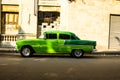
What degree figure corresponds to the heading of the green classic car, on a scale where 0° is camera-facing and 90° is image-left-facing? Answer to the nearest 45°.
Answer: approximately 90°
